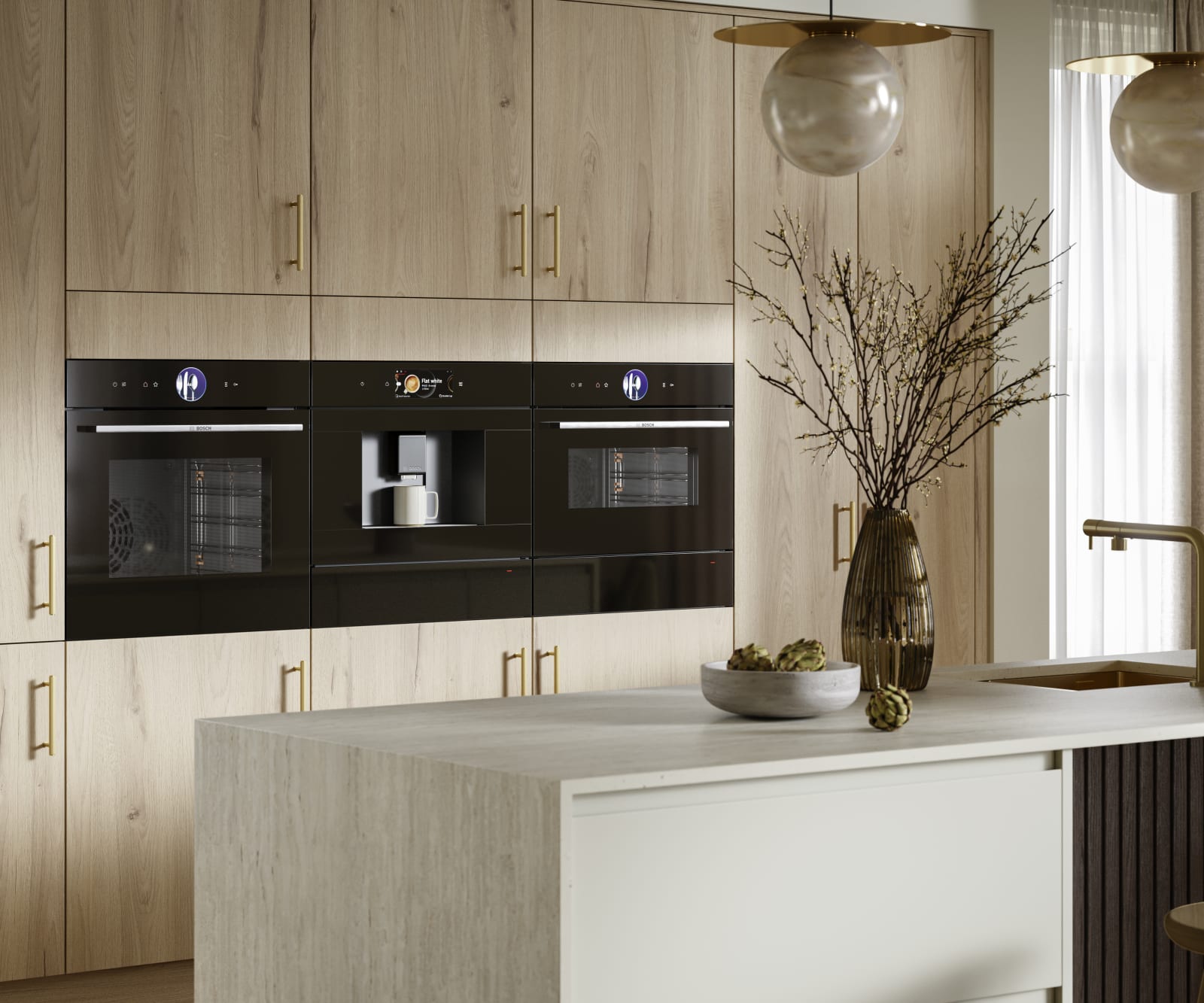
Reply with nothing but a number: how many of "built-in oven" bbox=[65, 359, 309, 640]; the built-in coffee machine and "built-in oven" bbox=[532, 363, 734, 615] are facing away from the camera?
0

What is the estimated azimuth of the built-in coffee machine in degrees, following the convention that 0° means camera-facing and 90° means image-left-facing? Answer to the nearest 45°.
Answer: approximately 315°

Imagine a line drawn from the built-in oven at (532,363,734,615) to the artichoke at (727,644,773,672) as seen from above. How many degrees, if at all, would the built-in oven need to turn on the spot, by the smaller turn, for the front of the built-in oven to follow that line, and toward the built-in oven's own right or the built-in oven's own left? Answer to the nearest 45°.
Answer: approximately 45° to the built-in oven's own right

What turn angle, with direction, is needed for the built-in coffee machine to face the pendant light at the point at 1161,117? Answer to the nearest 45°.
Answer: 0° — it already faces it

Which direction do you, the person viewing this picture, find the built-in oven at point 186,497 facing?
facing the viewer and to the right of the viewer

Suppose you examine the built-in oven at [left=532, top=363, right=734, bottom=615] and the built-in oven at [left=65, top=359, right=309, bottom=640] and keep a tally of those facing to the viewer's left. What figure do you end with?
0

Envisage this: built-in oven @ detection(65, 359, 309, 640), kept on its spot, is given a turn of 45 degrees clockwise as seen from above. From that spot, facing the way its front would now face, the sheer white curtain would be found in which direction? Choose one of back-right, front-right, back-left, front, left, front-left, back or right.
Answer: left

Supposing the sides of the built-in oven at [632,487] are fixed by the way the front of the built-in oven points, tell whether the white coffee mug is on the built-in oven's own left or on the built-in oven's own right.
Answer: on the built-in oven's own right

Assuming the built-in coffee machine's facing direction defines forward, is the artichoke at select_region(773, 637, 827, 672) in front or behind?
in front
